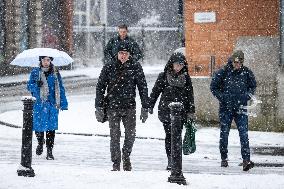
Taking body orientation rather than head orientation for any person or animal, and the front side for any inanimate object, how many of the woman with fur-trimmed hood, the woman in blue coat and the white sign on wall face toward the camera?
3

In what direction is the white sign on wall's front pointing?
toward the camera

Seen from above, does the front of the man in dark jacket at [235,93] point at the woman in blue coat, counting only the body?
no

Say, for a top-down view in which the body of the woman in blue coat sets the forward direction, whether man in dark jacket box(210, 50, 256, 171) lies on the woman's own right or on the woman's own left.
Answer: on the woman's own left

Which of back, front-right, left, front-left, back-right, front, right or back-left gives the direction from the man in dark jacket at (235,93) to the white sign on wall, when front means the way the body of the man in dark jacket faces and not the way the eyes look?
back

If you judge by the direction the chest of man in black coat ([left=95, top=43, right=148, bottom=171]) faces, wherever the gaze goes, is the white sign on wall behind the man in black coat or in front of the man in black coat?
behind

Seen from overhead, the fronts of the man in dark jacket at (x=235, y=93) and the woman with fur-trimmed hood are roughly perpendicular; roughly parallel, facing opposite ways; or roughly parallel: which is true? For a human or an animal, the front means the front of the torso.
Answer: roughly parallel

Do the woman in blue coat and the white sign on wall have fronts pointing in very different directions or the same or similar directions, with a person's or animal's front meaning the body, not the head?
same or similar directions

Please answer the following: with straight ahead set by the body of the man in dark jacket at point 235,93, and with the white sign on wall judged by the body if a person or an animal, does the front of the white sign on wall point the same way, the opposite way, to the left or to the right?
the same way

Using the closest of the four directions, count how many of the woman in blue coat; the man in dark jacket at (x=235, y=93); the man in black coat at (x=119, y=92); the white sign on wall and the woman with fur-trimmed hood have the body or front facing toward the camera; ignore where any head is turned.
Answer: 5

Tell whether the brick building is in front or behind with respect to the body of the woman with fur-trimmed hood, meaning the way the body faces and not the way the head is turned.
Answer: behind

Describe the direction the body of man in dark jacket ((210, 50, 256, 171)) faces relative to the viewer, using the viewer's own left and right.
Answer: facing the viewer

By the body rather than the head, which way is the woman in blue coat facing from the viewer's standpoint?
toward the camera

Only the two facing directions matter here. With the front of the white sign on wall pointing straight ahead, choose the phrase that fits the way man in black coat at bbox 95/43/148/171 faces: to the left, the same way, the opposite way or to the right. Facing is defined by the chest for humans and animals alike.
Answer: the same way

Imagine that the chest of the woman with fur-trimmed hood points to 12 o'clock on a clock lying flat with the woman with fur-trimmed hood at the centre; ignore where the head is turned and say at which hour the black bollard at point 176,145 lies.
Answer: The black bollard is roughly at 12 o'clock from the woman with fur-trimmed hood.

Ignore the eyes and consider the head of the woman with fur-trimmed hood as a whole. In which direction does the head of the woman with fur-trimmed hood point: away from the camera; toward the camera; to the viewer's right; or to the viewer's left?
toward the camera

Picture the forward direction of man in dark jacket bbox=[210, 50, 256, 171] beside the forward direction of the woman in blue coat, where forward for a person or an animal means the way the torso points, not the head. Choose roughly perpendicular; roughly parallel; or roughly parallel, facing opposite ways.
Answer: roughly parallel
